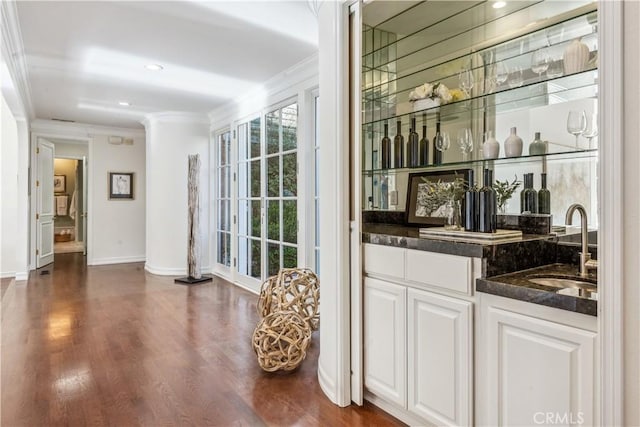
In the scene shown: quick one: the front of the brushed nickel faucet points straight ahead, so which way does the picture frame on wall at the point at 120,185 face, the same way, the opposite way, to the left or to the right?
to the left

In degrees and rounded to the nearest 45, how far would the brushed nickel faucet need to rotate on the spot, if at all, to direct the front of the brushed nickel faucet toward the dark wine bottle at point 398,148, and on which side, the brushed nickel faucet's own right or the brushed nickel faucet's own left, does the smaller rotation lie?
approximately 90° to the brushed nickel faucet's own right

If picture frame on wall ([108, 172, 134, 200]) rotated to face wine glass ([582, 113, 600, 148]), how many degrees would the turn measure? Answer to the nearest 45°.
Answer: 0° — it already faces it

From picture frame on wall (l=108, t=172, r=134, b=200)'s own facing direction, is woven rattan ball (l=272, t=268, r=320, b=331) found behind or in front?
in front

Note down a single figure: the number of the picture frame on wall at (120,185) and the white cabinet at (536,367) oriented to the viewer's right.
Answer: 0

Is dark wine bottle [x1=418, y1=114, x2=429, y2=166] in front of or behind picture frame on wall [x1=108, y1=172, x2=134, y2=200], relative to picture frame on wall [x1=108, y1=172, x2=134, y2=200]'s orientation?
in front

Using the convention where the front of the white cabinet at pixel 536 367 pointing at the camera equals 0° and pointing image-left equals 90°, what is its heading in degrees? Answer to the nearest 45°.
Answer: approximately 45°
